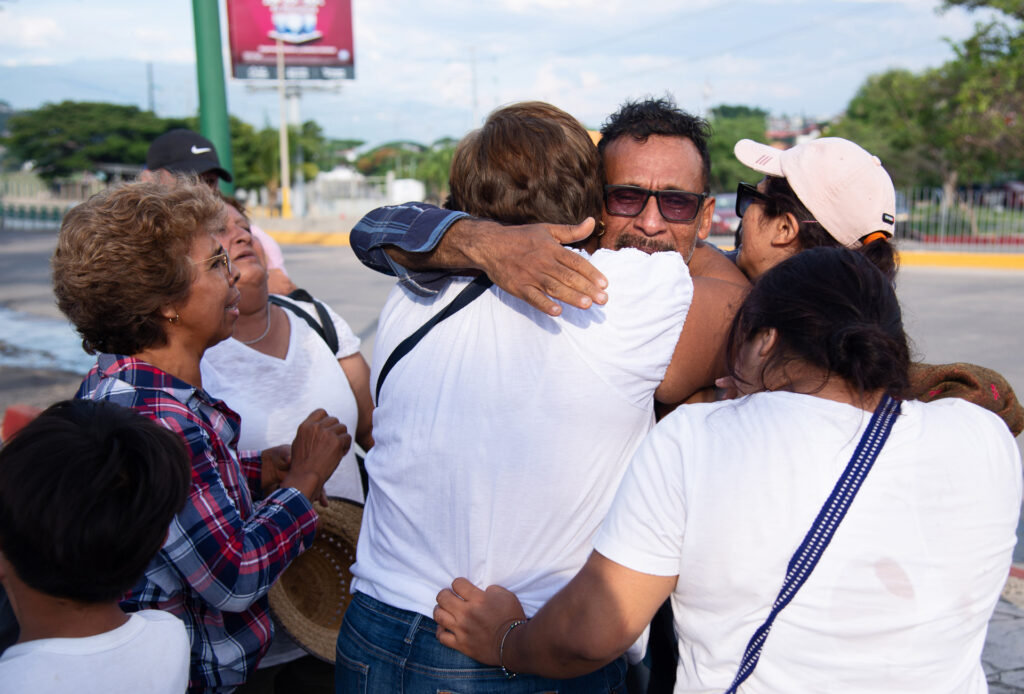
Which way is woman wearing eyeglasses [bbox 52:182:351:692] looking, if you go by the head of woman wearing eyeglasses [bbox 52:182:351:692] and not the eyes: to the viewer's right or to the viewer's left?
to the viewer's right

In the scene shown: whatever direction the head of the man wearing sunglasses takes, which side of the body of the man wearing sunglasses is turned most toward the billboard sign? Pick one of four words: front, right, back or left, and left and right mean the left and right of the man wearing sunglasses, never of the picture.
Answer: back

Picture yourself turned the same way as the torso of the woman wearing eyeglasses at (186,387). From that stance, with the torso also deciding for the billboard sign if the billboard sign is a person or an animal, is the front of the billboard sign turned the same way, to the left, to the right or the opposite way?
to the right

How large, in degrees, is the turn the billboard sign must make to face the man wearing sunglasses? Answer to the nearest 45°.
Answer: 0° — it already faces them

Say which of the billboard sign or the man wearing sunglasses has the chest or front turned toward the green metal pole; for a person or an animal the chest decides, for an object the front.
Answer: the billboard sign

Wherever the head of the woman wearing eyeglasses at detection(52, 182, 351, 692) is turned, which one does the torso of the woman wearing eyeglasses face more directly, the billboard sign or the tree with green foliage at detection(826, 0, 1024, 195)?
the tree with green foliage

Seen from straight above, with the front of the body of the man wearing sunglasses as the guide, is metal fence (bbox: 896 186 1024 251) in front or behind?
behind

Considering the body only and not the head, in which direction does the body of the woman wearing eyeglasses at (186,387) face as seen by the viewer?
to the viewer's right

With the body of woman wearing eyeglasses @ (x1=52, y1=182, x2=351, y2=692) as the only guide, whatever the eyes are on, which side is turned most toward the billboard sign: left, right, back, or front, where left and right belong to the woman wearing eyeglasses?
left

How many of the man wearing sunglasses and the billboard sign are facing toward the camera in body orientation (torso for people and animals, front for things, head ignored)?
2

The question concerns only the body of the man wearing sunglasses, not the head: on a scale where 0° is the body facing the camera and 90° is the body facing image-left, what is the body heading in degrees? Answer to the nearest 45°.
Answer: approximately 0°
